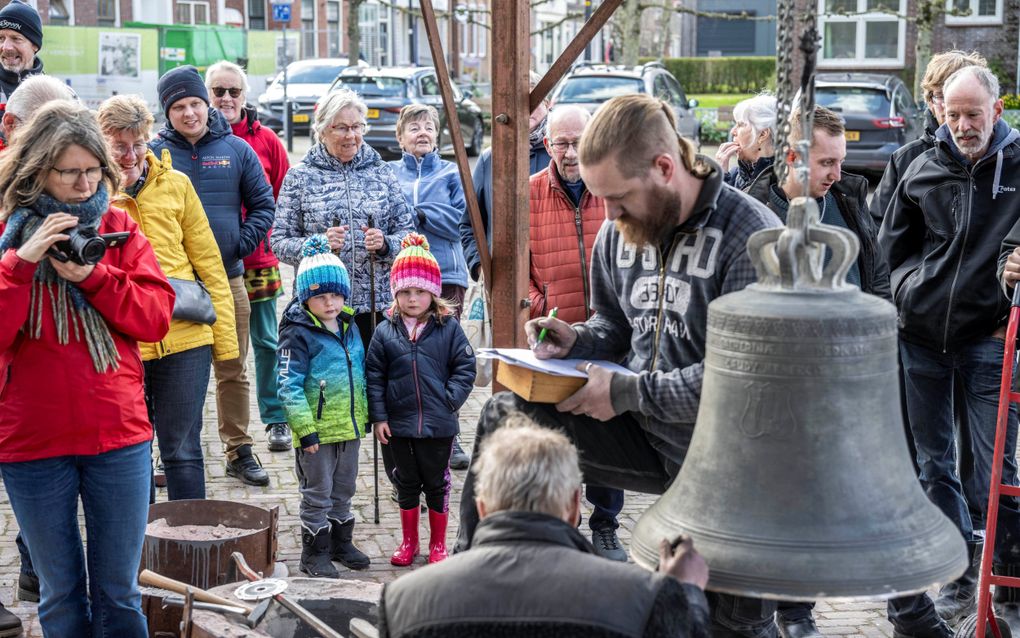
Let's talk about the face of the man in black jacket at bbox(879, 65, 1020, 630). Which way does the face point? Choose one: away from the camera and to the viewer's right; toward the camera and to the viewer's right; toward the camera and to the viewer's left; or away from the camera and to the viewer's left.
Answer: toward the camera and to the viewer's left

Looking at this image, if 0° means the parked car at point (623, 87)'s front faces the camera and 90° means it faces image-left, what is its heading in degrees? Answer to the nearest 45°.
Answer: approximately 225°

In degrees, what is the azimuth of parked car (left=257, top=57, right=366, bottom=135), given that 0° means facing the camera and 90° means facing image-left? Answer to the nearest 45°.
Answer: approximately 45°

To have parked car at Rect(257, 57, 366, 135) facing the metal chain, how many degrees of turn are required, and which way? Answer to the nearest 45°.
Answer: approximately 45° to its left

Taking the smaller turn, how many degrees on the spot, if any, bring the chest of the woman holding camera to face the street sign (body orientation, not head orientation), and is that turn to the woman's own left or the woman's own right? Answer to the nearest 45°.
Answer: approximately 135° to the woman's own left

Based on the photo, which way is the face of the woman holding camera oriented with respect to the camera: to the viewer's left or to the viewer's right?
to the viewer's right

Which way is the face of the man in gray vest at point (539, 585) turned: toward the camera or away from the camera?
away from the camera

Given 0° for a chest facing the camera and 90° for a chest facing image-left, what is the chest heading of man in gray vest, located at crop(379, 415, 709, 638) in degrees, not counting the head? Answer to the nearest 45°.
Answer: approximately 180°

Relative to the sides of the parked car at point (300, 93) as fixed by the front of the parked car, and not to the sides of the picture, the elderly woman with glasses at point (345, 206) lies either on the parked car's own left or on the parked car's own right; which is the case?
on the parked car's own left
